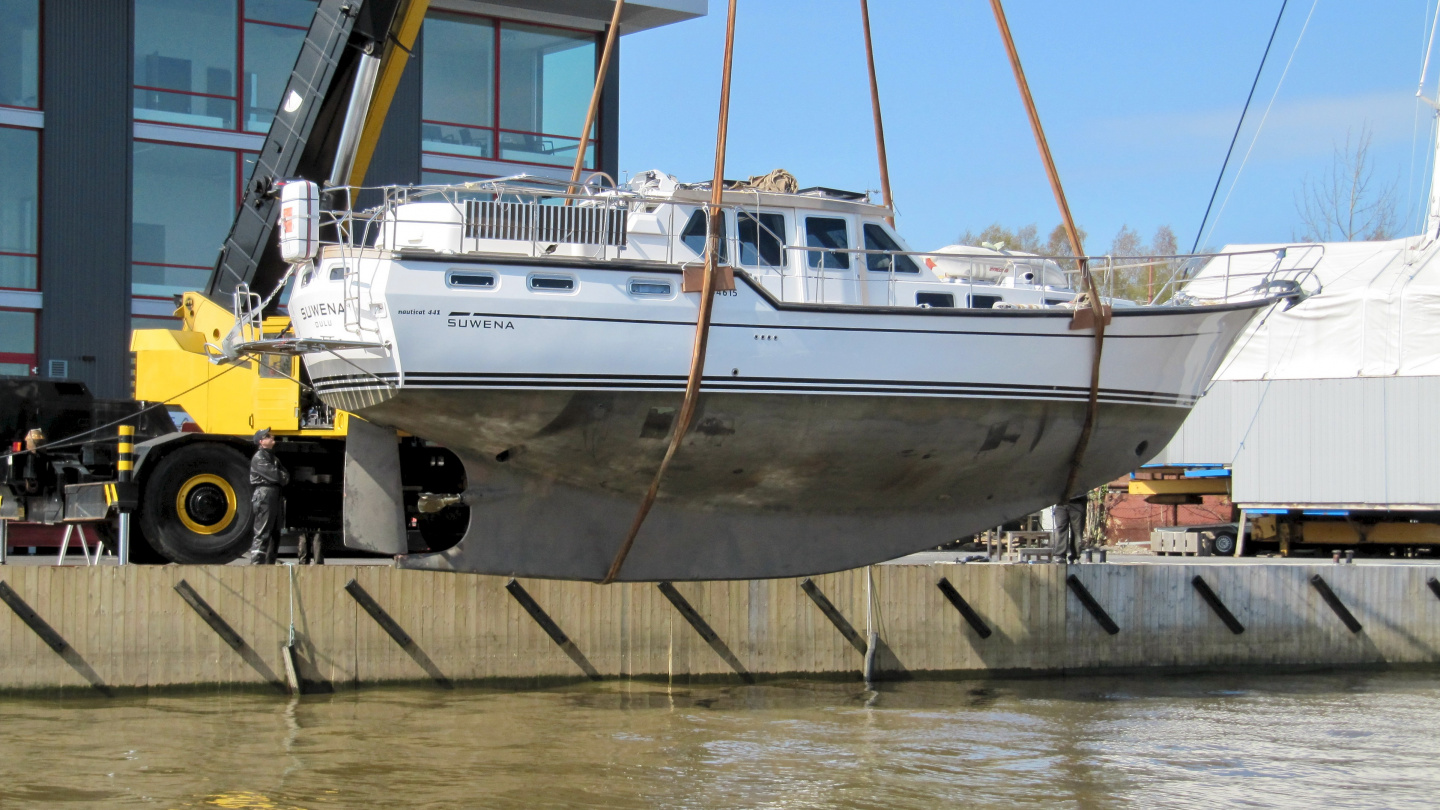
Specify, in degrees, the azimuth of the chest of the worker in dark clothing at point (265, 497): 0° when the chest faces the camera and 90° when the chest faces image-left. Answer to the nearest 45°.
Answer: approximately 270°

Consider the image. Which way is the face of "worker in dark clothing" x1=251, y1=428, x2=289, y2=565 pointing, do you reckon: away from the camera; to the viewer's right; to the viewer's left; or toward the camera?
to the viewer's right
